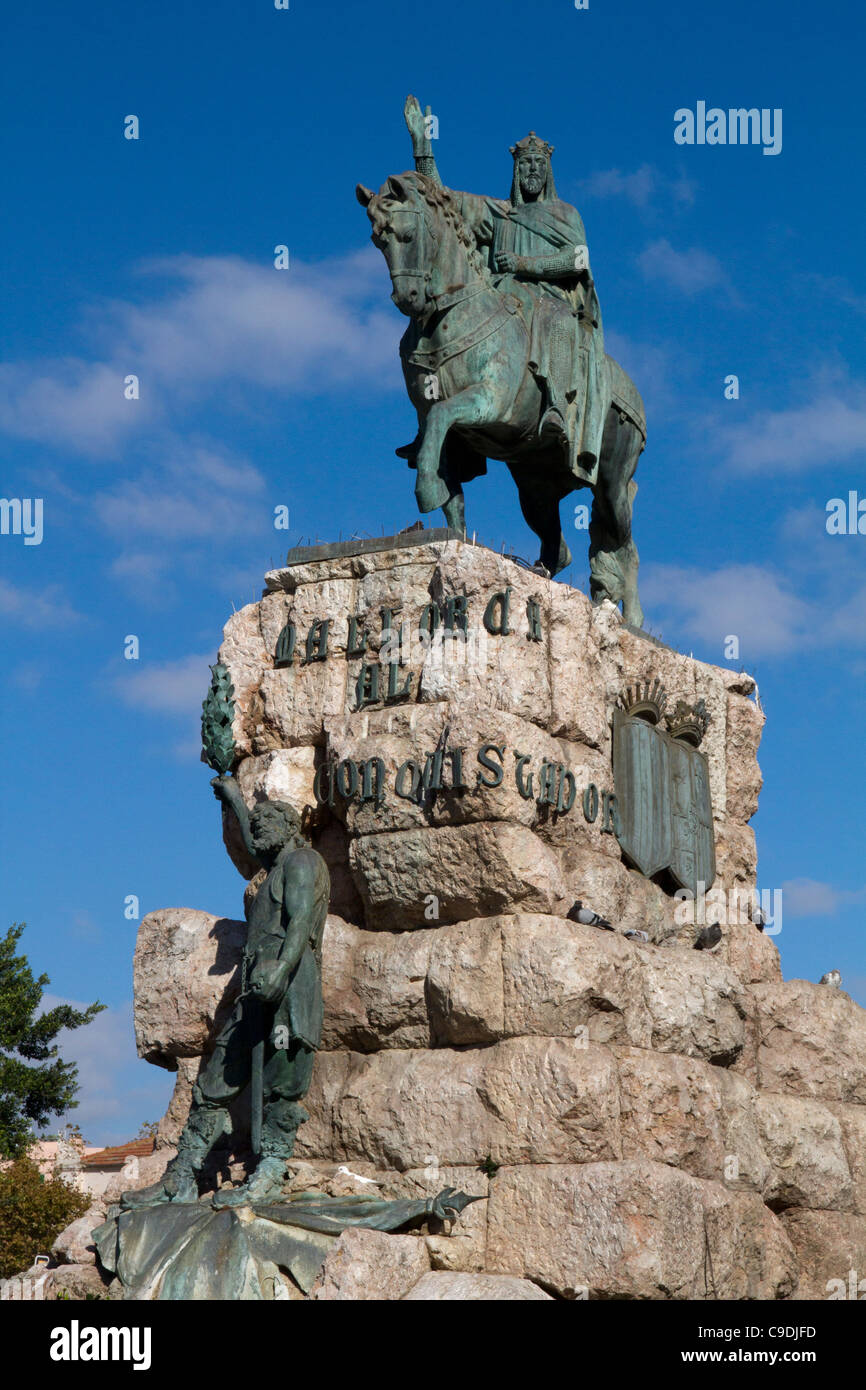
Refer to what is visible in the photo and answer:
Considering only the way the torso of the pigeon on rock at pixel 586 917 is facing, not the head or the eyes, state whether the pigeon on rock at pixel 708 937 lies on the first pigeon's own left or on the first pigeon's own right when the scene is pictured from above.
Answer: on the first pigeon's own right

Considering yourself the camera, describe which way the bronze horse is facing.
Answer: facing the viewer and to the left of the viewer

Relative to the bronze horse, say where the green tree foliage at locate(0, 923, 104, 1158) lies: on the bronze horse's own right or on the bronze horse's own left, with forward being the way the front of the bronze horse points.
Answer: on the bronze horse's own right

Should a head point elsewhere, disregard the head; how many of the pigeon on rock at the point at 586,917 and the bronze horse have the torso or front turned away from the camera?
0

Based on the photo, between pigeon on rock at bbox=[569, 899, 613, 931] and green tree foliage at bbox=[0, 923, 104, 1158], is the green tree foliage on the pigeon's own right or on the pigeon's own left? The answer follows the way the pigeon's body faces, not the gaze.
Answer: on the pigeon's own right

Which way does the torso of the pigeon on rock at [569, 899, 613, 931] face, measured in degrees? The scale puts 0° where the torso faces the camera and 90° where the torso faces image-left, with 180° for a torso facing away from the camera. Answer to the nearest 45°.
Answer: approximately 90°
